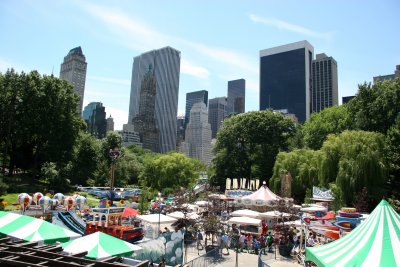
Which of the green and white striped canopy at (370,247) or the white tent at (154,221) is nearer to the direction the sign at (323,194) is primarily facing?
the green and white striped canopy

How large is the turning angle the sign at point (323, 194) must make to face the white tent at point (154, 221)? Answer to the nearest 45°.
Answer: approximately 45° to its right

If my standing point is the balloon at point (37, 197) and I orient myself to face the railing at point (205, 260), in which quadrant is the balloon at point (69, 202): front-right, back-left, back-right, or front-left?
front-left

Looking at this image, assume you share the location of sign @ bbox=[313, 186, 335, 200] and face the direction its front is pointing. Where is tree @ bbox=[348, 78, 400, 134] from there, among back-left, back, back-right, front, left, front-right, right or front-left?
back-left

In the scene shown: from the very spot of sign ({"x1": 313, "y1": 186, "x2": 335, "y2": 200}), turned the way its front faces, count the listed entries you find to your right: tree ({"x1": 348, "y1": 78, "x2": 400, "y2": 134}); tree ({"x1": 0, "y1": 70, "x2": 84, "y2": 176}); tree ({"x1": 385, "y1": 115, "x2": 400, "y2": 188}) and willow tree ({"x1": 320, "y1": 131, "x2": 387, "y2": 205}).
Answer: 1

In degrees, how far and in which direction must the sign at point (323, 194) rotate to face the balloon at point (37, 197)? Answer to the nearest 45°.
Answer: approximately 45° to its right

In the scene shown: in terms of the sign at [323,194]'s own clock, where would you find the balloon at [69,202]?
The balloon is roughly at 2 o'clock from the sign.

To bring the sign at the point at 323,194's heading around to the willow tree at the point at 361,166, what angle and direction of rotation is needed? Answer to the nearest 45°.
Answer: approximately 90° to its left

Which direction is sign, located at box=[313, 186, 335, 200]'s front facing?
toward the camera

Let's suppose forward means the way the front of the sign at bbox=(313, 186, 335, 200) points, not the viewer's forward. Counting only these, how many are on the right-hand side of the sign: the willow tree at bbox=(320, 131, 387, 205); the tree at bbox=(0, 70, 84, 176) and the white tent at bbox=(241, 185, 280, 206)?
2

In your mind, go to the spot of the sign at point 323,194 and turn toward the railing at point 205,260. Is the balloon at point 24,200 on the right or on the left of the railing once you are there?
right

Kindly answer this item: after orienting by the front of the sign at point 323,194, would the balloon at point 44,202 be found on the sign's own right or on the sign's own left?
on the sign's own right

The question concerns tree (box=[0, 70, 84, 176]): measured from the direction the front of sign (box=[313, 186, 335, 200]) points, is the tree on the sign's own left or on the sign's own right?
on the sign's own right

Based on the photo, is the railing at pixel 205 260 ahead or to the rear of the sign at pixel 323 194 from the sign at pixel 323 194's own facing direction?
ahead

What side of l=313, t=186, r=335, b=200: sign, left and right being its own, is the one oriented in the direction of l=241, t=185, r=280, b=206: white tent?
right

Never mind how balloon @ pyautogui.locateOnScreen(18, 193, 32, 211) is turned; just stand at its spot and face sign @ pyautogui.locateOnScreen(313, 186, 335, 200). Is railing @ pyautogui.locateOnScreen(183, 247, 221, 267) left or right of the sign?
right

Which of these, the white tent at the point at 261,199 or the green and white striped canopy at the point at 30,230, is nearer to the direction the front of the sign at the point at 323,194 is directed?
the green and white striped canopy
